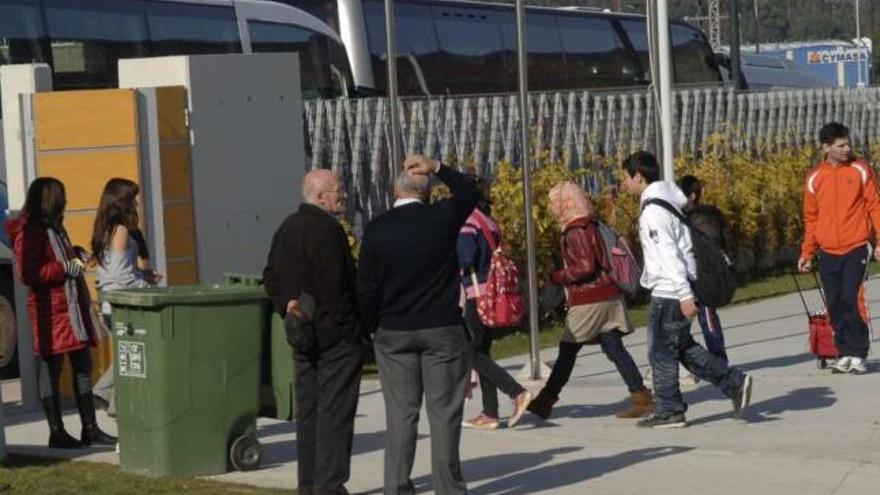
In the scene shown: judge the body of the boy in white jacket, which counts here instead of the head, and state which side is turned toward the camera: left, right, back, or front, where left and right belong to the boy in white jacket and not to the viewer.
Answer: left

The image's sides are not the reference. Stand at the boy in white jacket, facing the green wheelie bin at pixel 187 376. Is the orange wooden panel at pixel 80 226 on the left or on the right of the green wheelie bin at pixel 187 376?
right

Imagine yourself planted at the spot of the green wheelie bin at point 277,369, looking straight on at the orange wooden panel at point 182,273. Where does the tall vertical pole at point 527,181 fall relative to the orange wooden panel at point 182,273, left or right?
right

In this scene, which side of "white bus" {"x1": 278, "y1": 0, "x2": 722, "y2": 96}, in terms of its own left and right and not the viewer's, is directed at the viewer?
right

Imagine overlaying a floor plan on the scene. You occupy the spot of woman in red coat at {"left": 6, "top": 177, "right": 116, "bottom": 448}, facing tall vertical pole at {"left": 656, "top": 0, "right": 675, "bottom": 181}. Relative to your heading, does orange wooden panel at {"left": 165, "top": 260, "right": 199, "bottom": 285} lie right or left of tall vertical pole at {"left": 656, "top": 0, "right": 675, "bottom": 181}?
left

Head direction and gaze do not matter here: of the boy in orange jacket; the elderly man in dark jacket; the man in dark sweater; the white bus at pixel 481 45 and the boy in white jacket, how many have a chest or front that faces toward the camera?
1

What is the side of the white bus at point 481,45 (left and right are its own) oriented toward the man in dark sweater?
right

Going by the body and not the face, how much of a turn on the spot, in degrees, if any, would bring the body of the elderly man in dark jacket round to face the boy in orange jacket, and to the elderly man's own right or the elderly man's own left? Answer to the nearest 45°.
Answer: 0° — they already face them

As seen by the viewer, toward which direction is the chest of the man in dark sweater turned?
away from the camera

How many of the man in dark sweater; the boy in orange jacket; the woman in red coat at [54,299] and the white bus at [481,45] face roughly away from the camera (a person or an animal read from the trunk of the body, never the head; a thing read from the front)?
1

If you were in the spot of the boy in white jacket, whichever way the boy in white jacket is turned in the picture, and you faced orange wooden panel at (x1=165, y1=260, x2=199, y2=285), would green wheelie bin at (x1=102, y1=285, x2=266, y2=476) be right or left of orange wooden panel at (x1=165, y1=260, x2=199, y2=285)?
left
